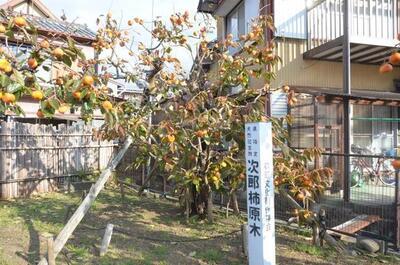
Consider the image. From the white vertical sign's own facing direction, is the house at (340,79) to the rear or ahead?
to the rear

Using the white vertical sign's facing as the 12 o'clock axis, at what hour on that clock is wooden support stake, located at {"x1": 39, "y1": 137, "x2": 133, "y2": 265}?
The wooden support stake is roughly at 2 o'clock from the white vertical sign.

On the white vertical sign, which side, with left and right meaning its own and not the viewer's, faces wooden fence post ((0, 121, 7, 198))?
right

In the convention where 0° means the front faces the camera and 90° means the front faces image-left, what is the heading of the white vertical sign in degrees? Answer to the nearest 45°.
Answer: approximately 45°

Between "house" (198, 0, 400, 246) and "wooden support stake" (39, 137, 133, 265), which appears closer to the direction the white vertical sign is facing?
the wooden support stake
